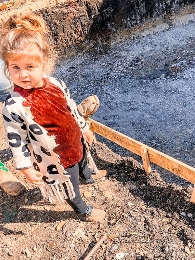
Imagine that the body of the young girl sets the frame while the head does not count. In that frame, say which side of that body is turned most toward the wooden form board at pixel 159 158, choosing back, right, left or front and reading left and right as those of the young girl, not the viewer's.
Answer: left

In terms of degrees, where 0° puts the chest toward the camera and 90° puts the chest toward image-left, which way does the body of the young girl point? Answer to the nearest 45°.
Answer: approximately 315°
